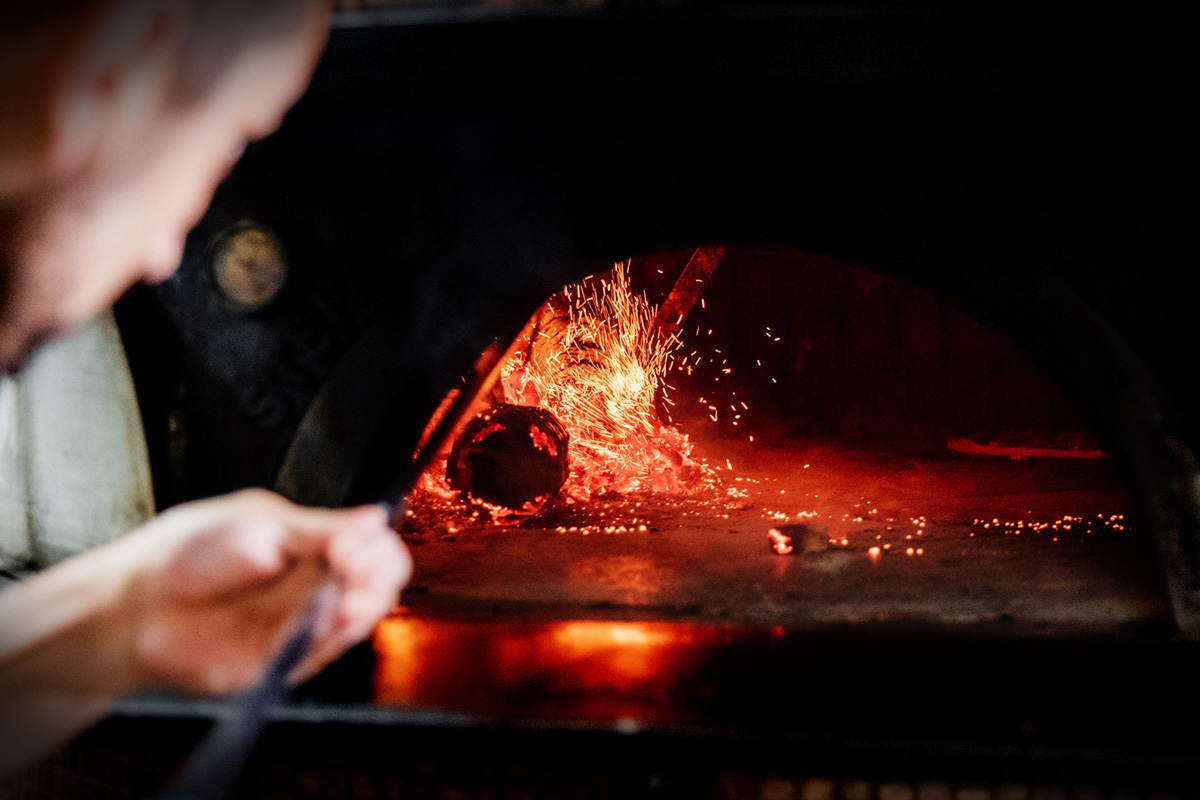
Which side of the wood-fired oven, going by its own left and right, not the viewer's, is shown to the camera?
front
